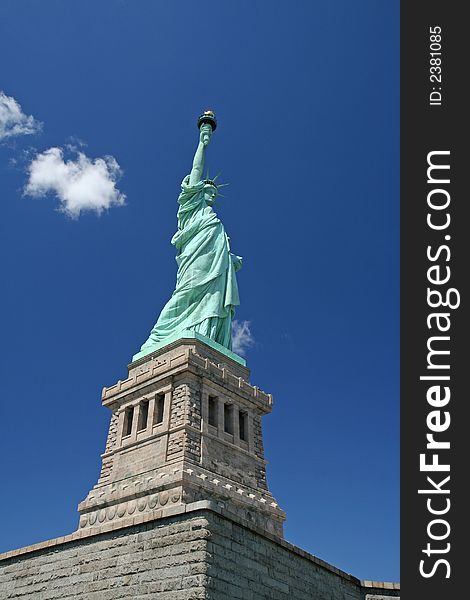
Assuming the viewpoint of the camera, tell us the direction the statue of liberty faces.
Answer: facing the viewer and to the right of the viewer
